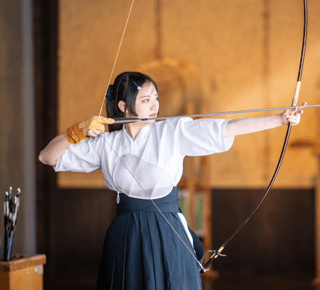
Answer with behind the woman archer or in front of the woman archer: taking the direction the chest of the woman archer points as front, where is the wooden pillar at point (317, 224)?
behind

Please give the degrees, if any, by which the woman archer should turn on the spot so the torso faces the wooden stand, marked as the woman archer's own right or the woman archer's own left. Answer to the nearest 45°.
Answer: approximately 135° to the woman archer's own right

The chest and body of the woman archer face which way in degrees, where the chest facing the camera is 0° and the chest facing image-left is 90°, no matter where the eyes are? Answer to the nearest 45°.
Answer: approximately 0°
